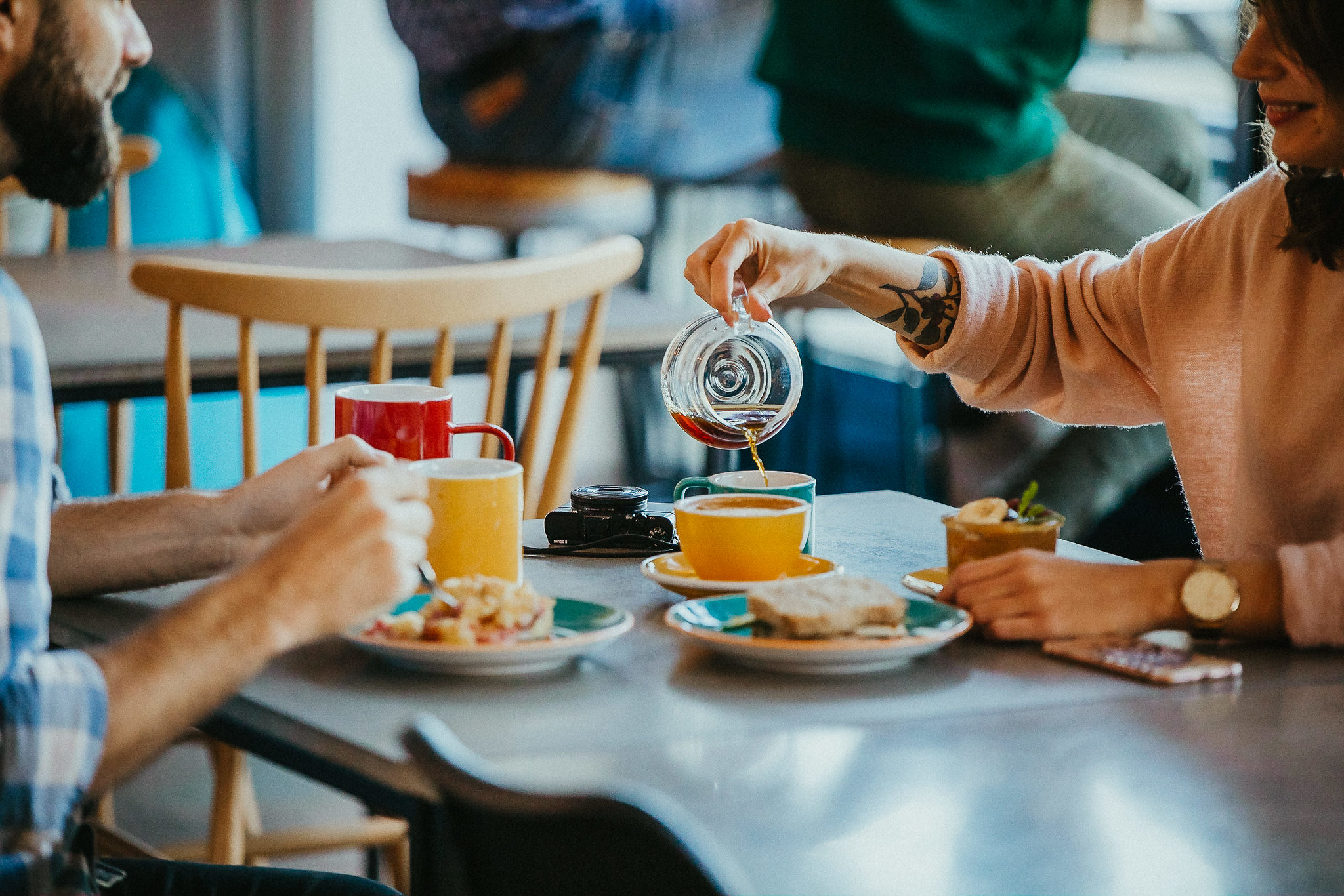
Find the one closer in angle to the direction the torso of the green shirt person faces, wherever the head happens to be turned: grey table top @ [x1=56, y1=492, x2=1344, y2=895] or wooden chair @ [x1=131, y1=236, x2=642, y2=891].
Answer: the grey table top

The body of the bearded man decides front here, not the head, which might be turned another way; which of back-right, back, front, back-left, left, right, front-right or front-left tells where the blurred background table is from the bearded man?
left

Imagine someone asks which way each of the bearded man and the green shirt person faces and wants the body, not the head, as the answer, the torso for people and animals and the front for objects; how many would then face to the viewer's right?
2

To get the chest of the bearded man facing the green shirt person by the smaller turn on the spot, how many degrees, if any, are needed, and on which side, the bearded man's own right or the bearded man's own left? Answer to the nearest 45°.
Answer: approximately 45° to the bearded man's own left

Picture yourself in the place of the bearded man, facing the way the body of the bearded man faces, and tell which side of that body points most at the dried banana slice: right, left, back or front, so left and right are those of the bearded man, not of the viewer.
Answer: front

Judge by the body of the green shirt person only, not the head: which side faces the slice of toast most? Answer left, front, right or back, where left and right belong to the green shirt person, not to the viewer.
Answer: right

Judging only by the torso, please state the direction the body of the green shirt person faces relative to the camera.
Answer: to the viewer's right

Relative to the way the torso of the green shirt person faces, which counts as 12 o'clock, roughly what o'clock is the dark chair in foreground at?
The dark chair in foreground is roughly at 3 o'clock from the green shirt person.

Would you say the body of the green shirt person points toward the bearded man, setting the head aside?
no

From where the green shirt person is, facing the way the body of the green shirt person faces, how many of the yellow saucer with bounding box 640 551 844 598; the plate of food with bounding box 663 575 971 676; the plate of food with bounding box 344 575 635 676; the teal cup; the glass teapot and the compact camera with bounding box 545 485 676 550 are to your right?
6

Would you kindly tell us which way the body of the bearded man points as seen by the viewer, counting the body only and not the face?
to the viewer's right

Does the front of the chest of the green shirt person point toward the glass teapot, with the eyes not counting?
no

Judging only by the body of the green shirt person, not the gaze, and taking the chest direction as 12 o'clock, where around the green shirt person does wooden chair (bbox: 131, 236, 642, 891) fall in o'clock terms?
The wooden chair is roughly at 4 o'clock from the green shirt person.

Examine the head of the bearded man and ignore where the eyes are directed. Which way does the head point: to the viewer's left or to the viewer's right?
to the viewer's right

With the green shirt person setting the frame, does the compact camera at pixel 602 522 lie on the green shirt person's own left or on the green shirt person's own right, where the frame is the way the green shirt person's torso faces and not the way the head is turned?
on the green shirt person's own right

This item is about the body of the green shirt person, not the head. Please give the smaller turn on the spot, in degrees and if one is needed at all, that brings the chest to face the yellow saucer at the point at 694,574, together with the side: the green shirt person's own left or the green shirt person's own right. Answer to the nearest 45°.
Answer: approximately 90° to the green shirt person's own right

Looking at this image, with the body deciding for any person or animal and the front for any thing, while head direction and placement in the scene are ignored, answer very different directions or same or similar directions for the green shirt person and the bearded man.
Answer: same or similar directions
